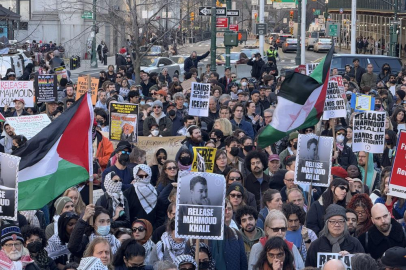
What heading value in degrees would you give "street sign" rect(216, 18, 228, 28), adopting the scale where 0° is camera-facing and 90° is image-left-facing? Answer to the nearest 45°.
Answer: approximately 0°

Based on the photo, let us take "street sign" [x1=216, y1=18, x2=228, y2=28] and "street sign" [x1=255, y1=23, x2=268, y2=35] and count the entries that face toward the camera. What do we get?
2

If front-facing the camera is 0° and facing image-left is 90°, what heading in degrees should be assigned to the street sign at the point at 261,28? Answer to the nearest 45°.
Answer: approximately 0°

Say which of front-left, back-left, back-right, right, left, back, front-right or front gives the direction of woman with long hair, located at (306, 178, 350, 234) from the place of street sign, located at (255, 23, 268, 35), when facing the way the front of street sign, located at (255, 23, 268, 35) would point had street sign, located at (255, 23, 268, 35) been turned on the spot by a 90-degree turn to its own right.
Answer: left

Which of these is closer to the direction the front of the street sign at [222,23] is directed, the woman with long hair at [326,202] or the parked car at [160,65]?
the woman with long hair

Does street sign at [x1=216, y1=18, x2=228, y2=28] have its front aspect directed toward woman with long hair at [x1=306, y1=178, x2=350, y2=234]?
yes

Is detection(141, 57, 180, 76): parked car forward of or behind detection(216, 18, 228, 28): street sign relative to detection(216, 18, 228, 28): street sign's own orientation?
behind

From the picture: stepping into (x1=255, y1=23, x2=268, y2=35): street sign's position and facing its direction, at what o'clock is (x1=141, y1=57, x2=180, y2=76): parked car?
The parked car is roughly at 2 o'clock from the street sign.
